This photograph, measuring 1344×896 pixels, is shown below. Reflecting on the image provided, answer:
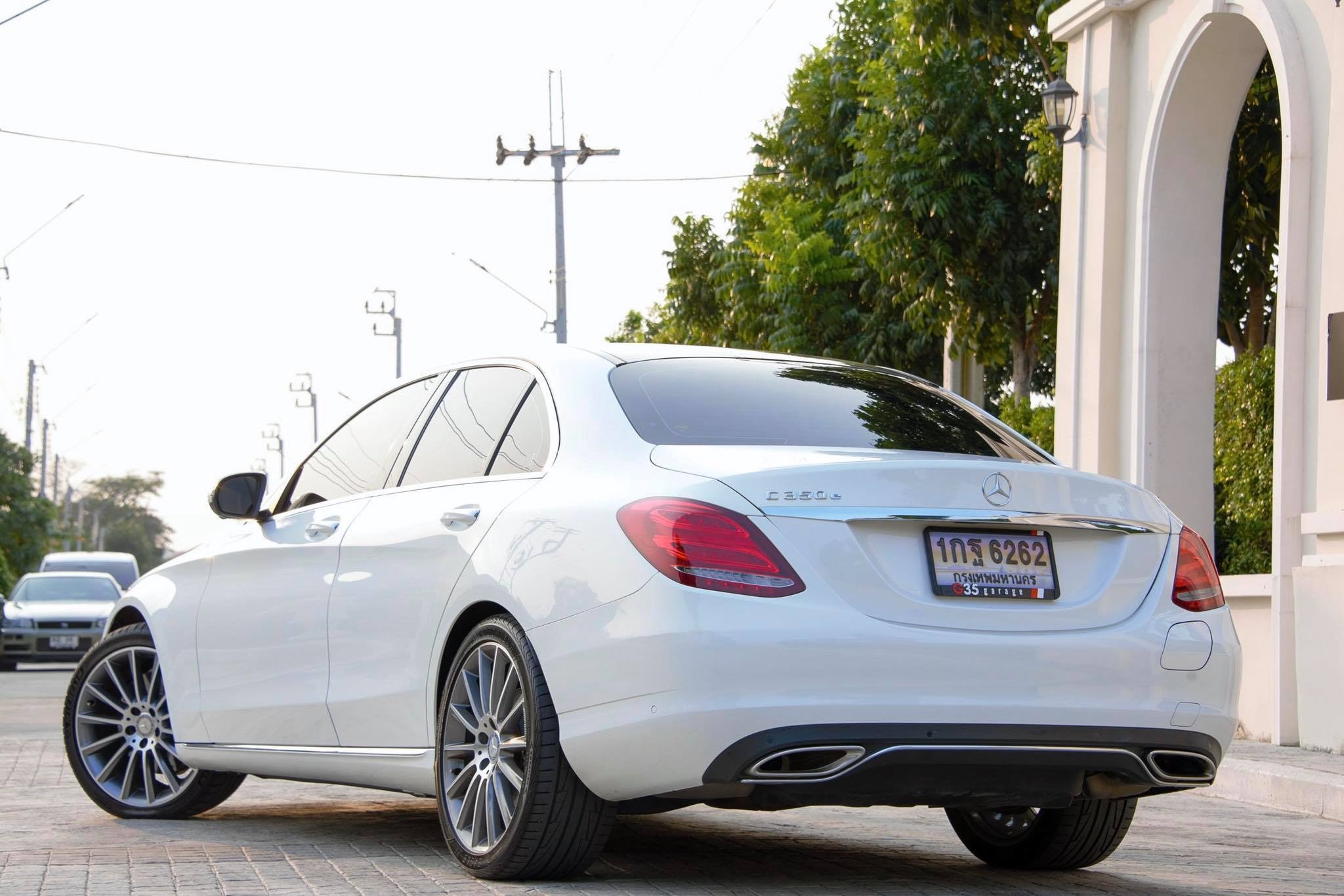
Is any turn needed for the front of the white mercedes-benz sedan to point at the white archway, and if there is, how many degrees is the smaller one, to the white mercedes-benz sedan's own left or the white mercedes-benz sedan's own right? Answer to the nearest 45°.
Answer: approximately 90° to the white mercedes-benz sedan's own right

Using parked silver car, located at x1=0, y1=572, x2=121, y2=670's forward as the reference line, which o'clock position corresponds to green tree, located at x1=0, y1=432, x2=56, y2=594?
The green tree is roughly at 6 o'clock from the parked silver car.

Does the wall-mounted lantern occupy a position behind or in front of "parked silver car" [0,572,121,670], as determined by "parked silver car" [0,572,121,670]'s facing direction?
in front

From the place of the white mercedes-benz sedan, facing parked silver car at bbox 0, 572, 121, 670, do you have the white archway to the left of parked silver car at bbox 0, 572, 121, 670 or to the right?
right

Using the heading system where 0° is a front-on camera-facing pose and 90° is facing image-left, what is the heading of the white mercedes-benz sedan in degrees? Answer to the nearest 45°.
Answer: approximately 135°

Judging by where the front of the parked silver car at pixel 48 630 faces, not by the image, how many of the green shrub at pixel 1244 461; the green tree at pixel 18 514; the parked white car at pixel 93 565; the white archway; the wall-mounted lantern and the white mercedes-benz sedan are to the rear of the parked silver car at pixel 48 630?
2

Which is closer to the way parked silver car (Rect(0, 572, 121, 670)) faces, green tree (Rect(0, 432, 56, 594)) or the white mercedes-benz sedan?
the white mercedes-benz sedan

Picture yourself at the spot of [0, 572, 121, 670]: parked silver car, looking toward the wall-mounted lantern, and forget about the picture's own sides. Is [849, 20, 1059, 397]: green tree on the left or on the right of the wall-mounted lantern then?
left

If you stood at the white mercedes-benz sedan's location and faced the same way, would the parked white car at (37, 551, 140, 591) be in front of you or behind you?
in front

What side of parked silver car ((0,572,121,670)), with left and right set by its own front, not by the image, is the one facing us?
front

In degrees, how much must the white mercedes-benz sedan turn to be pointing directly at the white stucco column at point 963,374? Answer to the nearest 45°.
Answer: approximately 45° to its right

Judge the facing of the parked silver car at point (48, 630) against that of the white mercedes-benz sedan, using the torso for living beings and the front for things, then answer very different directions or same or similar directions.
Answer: very different directions

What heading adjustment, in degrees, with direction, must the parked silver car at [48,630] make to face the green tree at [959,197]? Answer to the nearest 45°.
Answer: approximately 90° to its left

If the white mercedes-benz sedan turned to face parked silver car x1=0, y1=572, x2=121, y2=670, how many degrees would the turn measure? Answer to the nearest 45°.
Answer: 0° — it already faces it

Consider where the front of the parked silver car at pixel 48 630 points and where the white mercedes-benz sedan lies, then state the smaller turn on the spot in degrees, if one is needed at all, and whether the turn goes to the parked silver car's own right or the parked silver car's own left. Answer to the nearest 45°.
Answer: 0° — it already faces it

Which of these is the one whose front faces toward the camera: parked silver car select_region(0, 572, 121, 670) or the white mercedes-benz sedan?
the parked silver car

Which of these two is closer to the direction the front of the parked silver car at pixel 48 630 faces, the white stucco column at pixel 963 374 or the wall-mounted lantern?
the wall-mounted lantern

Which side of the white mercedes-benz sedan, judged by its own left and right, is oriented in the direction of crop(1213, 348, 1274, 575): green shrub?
right

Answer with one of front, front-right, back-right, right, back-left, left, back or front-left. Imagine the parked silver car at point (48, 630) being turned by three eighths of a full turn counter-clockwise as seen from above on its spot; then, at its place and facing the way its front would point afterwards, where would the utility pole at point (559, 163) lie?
front

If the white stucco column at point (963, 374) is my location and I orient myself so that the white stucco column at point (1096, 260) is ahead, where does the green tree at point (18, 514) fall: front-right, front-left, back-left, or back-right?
back-right

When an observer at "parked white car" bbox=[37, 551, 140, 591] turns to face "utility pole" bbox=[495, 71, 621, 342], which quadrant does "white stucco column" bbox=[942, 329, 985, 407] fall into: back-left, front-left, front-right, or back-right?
front-right

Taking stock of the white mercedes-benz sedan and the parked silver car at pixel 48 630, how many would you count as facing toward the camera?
1
